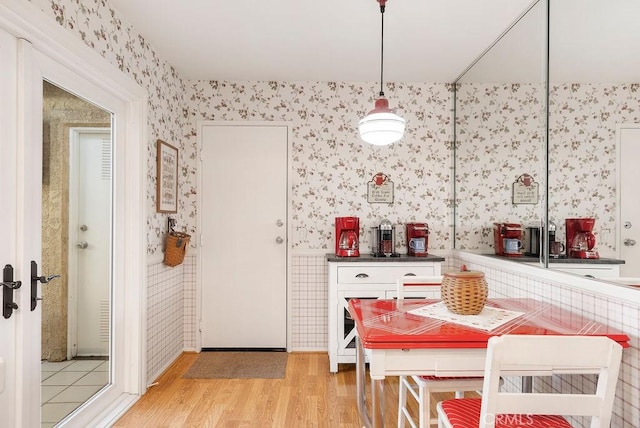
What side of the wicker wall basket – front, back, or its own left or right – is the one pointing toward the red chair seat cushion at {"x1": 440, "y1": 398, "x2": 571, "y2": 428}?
front

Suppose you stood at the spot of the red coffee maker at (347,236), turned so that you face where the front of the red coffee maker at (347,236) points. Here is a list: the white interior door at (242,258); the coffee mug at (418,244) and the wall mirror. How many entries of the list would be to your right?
1

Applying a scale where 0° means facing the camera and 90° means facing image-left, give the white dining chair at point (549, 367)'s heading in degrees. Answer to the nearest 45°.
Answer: approximately 135°

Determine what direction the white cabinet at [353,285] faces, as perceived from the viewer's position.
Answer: facing the viewer

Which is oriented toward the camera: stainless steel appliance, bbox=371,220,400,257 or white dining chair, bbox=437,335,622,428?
the stainless steel appliance

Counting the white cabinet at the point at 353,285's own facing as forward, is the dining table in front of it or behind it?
in front

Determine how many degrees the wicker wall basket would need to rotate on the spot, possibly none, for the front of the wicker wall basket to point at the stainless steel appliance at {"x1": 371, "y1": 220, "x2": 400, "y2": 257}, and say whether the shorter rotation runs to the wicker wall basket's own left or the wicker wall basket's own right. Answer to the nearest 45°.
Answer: approximately 45° to the wicker wall basket's own left

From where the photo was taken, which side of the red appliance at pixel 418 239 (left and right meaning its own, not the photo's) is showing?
front

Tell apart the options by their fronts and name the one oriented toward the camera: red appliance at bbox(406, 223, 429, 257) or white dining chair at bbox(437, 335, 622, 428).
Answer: the red appliance

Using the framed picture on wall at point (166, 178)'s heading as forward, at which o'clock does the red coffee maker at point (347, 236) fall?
The red coffee maker is roughly at 11 o'clock from the framed picture on wall.

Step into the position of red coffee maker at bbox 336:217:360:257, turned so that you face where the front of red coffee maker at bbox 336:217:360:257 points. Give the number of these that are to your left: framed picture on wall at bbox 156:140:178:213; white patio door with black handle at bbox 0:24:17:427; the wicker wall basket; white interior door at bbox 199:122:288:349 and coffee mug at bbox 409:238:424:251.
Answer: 1

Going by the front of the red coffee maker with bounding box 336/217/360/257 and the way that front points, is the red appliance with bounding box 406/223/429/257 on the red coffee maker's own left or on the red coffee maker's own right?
on the red coffee maker's own left

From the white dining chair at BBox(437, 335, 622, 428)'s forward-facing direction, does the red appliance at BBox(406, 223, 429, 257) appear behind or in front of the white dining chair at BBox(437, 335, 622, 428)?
in front

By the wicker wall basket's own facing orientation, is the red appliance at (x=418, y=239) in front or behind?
in front

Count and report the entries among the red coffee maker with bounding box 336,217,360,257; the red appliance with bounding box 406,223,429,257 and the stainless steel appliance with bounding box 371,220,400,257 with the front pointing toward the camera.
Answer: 3

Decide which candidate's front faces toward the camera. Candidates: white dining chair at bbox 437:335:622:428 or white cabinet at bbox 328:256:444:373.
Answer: the white cabinet

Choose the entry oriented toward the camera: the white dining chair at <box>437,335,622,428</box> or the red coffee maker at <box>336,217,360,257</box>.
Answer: the red coffee maker

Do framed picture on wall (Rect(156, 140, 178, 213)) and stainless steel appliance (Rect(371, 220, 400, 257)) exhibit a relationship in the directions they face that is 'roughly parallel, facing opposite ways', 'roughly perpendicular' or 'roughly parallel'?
roughly perpendicular
